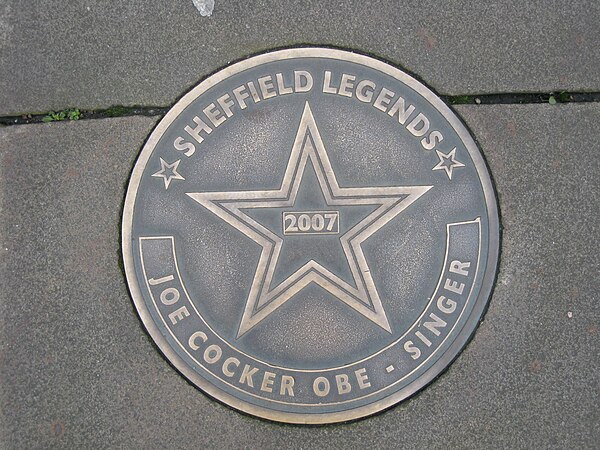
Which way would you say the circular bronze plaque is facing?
toward the camera
